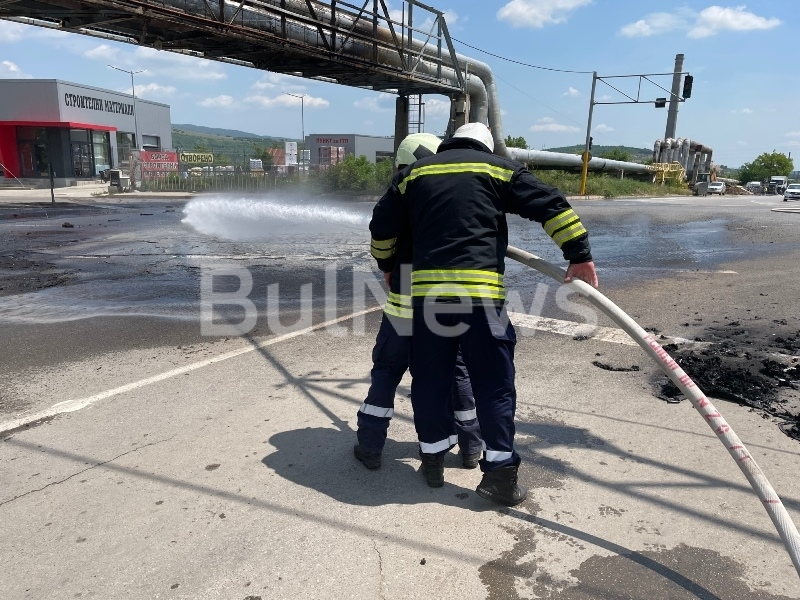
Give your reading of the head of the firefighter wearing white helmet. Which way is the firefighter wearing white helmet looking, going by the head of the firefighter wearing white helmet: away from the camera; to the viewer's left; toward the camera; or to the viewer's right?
away from the camera

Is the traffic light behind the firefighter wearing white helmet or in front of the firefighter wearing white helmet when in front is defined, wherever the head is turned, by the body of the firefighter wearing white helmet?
in front

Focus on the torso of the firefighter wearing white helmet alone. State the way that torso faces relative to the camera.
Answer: away from the camera

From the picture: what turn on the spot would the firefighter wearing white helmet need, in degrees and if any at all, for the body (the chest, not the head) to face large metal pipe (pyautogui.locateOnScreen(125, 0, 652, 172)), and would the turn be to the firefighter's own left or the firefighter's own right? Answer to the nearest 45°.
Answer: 0° — they already face it

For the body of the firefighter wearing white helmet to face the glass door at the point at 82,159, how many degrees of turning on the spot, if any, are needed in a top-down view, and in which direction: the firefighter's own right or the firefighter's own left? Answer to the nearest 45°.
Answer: approximately 45° to the firefighter's own left

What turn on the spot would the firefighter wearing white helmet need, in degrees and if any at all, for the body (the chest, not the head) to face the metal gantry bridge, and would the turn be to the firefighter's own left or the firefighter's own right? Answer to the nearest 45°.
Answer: approximately 45° to the firefighter's own left
